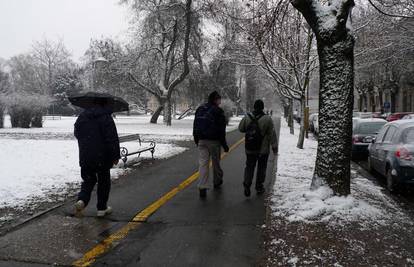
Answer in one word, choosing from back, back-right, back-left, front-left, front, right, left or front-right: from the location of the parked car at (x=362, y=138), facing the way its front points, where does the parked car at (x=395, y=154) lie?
back

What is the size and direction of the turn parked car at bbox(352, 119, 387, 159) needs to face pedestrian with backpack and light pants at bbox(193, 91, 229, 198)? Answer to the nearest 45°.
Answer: approximately 180°

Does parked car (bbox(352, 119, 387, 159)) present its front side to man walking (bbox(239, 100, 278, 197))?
no

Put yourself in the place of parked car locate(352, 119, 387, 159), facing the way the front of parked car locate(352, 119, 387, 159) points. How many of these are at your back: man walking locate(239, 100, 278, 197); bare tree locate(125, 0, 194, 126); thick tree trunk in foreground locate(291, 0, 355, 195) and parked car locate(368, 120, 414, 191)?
3

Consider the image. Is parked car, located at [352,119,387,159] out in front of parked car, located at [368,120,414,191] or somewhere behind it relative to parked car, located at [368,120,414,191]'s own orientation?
in front

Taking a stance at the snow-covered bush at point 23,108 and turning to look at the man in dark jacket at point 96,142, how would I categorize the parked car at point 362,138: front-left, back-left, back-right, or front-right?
front-left

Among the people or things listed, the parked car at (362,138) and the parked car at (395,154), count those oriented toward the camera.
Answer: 0

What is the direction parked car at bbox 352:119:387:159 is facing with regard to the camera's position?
facing away from the viewer

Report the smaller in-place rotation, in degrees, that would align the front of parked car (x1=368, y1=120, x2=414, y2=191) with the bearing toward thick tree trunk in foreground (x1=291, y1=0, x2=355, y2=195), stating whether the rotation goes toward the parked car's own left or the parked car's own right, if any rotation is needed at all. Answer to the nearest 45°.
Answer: approximately 135° to the parked car's own left

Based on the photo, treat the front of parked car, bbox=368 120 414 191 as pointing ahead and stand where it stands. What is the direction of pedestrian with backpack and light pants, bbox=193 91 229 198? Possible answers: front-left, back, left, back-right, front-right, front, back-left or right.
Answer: left

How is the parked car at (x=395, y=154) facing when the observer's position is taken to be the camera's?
facing away from the viewer and to the left of the viewer

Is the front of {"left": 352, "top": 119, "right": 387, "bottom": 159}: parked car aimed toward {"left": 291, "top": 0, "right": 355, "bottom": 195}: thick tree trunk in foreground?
no

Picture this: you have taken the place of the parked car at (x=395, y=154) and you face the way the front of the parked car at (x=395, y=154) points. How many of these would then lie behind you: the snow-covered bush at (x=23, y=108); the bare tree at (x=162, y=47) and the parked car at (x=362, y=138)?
0

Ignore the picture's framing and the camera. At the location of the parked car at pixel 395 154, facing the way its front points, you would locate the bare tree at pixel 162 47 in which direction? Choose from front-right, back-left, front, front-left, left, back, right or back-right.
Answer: front

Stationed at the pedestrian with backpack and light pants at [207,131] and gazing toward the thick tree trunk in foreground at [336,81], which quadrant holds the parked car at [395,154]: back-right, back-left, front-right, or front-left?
front-left

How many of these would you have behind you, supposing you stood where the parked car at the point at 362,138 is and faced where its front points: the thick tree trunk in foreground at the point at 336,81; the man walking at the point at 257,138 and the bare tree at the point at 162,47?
2

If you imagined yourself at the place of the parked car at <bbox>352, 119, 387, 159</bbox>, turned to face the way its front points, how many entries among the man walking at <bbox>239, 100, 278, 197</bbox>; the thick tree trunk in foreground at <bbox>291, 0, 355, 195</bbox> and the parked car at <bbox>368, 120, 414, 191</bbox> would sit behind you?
3

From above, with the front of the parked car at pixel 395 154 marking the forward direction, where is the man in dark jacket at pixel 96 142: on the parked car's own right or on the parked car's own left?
on the parked car's own left
